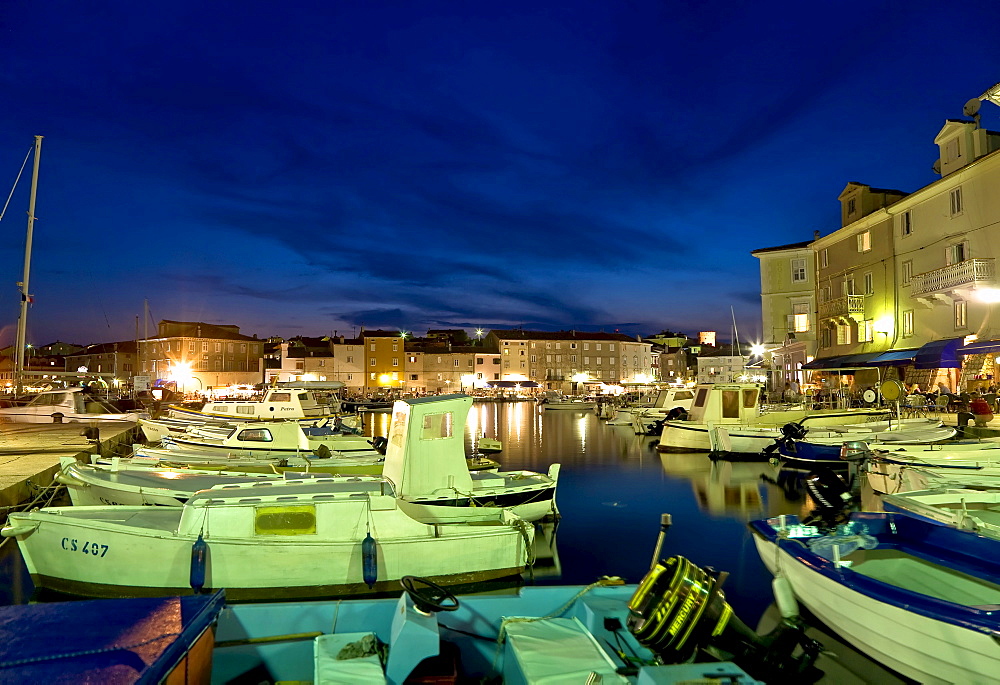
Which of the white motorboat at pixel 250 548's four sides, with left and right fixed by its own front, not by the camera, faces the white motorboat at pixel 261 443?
right

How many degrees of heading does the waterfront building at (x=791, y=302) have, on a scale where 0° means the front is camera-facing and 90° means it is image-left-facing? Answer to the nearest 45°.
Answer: approximately 45°

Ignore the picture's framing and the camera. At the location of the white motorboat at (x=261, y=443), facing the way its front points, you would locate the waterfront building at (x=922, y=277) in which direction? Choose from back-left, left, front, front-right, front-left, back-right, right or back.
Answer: back

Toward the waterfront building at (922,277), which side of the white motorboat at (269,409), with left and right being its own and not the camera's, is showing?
back

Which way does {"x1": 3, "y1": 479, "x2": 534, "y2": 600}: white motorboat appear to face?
to the viewer's left

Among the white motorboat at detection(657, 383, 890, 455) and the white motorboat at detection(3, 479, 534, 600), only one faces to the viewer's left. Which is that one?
the white motorboat at detection(3, 479, 534, 600)

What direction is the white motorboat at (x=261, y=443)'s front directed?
to the viewer's left

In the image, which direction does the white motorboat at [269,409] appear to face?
to the viewer's left

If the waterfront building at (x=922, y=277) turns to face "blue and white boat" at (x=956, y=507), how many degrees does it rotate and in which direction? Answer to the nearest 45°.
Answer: approximately 45° to its left

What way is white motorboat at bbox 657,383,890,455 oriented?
to the viewer's right

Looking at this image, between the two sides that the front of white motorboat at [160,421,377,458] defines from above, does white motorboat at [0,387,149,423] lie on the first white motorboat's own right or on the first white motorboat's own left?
on the first white motorboat's own right
